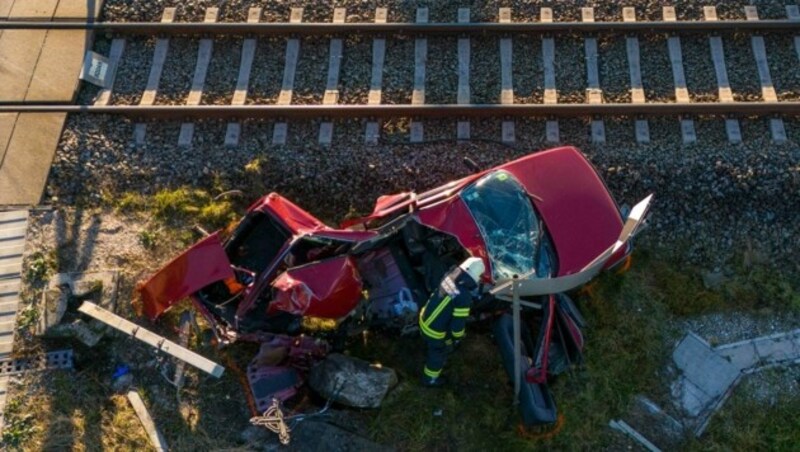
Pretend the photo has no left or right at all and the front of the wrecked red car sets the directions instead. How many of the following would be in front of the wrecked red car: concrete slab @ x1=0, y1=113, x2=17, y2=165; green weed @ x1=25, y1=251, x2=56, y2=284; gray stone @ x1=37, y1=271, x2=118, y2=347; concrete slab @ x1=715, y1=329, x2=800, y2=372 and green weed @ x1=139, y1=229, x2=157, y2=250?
1

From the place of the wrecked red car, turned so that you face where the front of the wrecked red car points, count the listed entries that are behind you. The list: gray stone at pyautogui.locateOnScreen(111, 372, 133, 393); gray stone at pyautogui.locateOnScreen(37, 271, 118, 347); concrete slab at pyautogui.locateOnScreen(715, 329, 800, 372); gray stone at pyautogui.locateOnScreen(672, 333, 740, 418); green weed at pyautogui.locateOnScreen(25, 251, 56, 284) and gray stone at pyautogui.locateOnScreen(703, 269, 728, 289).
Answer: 3

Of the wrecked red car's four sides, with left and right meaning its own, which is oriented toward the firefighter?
right

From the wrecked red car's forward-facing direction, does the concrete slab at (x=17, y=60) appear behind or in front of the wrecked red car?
behind

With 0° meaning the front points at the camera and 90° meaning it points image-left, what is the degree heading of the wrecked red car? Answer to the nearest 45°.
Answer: approximately 270°

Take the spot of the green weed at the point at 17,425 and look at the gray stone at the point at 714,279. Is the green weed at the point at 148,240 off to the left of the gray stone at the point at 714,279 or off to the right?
left

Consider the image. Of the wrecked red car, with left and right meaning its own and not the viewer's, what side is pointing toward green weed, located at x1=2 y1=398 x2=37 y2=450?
back

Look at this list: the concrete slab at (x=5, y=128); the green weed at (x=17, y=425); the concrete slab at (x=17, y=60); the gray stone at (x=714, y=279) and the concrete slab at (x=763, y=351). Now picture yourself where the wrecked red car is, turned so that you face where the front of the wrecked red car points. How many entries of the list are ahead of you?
2

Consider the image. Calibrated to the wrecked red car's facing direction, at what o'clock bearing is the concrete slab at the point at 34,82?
The concrete slab is roughly at 7 o'clock from the wrecked red car.

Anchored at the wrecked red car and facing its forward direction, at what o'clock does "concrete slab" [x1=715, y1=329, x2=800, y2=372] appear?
The concrete slab is roughly at 12 o'clock from the wrecked red car.

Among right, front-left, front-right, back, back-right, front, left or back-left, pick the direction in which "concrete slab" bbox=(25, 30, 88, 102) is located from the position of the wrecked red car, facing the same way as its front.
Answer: back-left

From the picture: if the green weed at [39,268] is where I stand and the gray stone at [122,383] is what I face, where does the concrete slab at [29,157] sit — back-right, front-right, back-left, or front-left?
back-left

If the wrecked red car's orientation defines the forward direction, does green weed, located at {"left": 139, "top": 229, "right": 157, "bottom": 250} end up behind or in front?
behind

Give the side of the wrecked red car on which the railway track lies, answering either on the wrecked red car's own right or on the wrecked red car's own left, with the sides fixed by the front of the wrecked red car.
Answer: on the wrecked red car's own left

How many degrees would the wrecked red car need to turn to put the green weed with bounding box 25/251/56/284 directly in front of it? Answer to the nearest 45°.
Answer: approximately 180°

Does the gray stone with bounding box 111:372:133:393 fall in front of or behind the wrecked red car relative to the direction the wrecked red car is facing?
behind

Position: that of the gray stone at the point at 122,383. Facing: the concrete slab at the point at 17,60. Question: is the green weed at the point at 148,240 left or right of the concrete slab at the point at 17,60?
right

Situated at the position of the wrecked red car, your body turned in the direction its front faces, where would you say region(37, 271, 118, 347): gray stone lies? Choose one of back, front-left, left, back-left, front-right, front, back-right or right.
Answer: back

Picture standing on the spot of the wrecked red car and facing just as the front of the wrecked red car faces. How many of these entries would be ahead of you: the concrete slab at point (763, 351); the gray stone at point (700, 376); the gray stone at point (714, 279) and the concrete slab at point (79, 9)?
3
